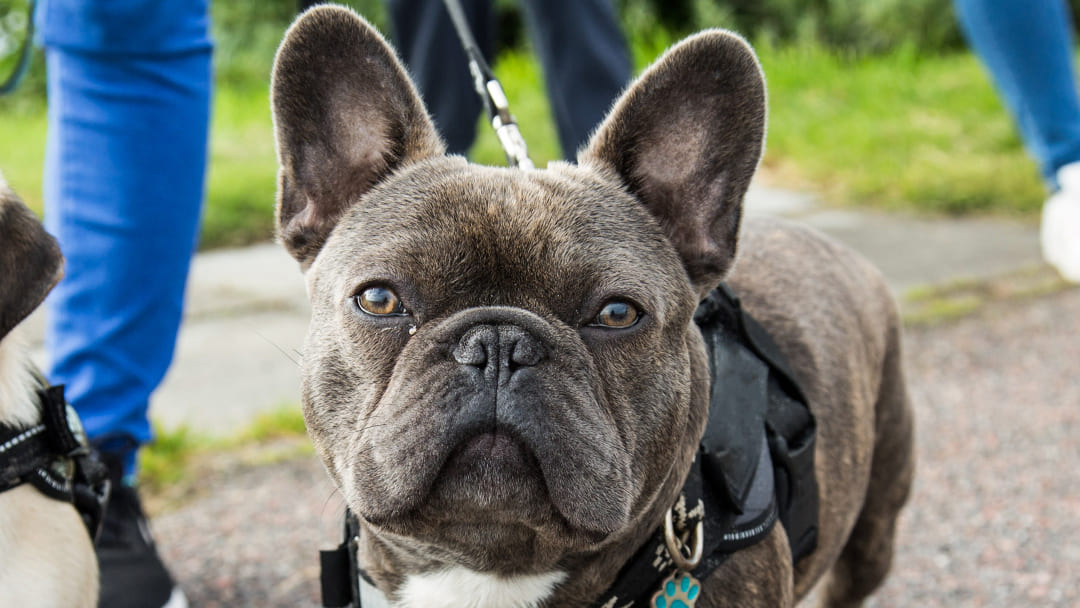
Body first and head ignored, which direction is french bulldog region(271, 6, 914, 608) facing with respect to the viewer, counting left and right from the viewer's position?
facing the viewer and to the left of the viewer
